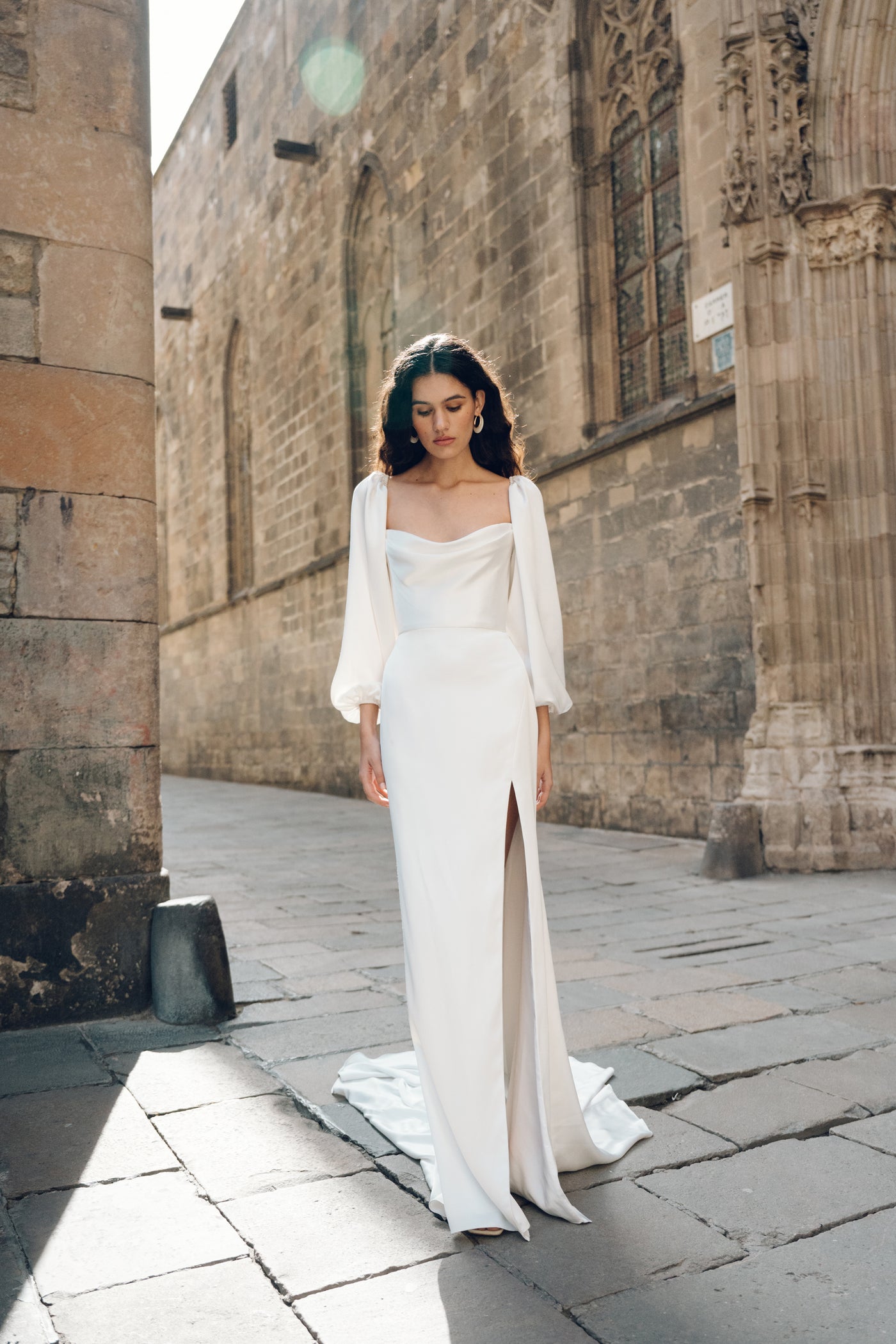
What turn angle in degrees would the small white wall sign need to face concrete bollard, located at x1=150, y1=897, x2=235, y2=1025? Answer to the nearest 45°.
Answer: approximately 45° to its left

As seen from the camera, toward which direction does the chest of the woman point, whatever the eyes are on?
toward the camera

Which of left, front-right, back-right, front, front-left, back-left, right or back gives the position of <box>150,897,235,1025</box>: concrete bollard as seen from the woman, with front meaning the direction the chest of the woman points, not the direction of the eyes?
back-right

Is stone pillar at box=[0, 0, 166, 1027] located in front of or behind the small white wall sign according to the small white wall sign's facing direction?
in front

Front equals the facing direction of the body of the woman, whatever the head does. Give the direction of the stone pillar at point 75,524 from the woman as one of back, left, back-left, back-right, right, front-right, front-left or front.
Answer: back-right

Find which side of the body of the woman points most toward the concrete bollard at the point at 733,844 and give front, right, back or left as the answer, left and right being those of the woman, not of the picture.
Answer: back

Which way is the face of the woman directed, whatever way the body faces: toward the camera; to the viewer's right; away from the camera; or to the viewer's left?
toward the camera

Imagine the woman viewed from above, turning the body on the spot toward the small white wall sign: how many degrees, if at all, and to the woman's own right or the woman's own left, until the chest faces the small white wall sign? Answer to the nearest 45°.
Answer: approximately 180°

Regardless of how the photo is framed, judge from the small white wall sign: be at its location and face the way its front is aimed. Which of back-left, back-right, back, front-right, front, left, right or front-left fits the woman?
front-left

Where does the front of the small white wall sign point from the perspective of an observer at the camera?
facing the viewer and to the left of the viewer
